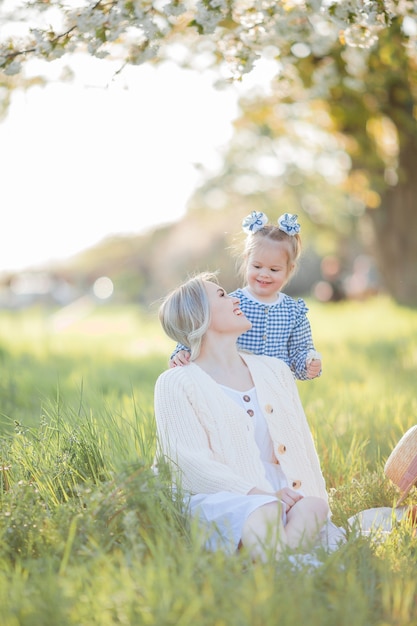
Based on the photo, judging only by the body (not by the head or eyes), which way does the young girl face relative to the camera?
toward the camera

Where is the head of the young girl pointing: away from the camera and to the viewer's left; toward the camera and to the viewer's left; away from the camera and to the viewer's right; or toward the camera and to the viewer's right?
toward the camera and to the viewer's left

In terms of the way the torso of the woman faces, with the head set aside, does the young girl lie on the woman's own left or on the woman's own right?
on the woman's own left

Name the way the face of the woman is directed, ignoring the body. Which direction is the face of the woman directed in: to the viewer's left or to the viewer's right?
to the viewer's right

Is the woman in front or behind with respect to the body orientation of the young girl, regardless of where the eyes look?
in front

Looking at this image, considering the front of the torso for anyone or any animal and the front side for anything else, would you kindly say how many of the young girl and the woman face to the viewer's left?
0

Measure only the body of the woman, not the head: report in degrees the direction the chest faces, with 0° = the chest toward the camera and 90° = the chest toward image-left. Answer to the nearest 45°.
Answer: approximately 315°
